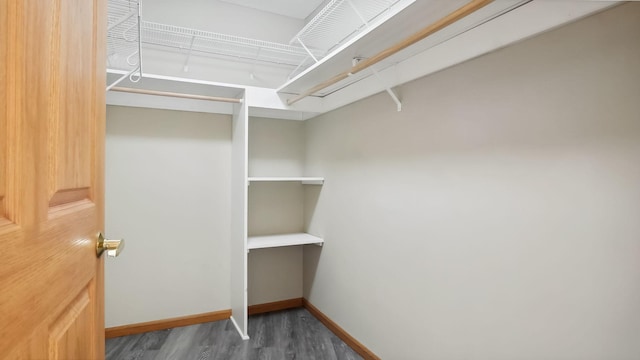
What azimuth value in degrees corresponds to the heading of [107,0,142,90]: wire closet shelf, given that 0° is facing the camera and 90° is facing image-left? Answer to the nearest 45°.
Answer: approximately 270°

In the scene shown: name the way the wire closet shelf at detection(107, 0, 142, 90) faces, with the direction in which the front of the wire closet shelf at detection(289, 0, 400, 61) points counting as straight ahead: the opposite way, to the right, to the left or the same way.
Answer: the opposite way

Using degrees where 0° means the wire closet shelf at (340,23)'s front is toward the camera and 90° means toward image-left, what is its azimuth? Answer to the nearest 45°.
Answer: approximately 45°
